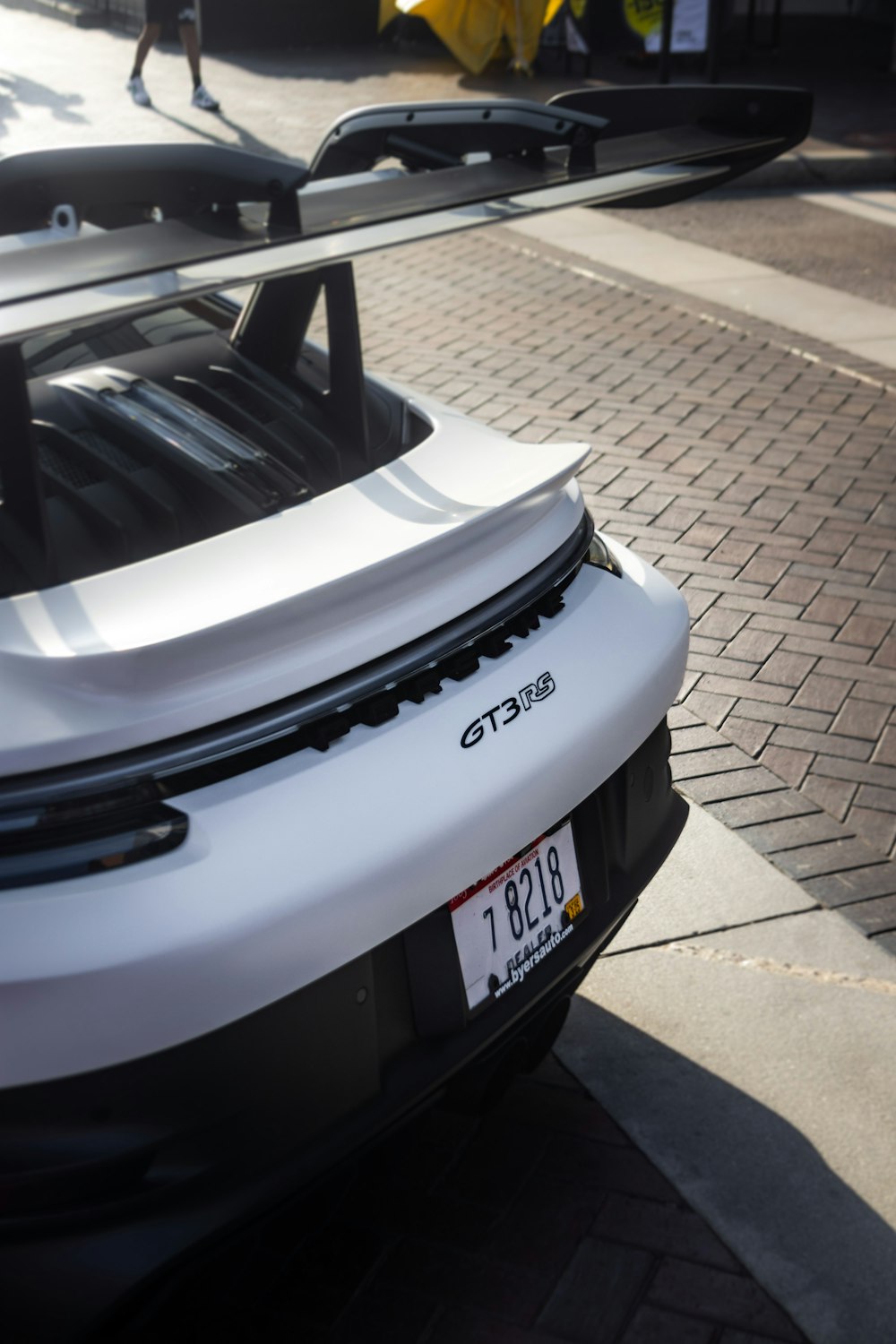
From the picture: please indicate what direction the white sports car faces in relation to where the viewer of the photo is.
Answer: facing away from the viewer and to the left of the viewer

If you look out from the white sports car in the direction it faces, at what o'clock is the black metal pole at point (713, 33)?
The black metal pole is roughly at 2 o'clock from the white sports car.
